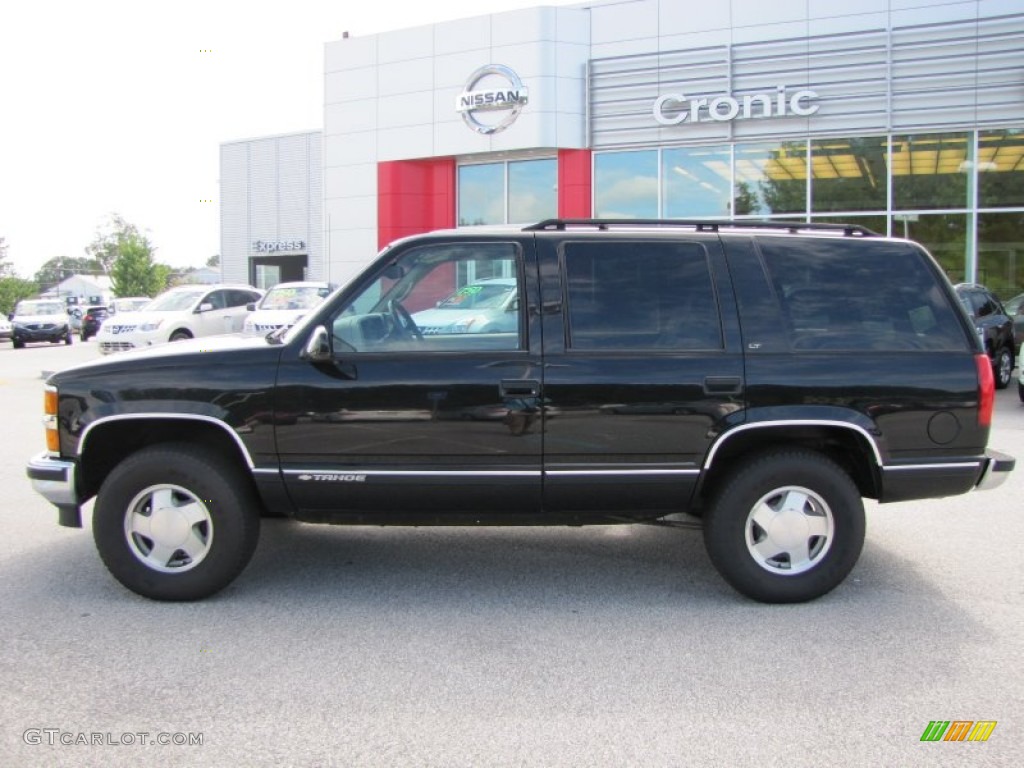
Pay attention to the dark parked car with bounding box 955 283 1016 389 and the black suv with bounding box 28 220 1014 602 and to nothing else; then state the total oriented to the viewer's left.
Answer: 1

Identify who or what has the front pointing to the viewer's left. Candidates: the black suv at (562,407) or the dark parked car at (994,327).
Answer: the black suv

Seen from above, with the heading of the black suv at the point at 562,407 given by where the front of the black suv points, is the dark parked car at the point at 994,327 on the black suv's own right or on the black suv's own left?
on the black suv's own right

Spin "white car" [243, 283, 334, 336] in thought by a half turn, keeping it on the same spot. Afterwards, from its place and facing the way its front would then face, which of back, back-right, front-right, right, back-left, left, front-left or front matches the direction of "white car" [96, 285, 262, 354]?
left

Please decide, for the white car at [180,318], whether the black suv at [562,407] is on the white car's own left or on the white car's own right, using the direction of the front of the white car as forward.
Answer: on the white car's own left

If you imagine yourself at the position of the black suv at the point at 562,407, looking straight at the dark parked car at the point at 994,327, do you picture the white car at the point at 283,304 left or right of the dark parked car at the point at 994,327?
left

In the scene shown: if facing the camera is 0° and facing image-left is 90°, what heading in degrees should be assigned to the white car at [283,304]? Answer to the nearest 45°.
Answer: approximately 45°

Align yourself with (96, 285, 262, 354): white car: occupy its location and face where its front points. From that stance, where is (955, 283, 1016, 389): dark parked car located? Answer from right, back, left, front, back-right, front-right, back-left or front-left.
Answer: left

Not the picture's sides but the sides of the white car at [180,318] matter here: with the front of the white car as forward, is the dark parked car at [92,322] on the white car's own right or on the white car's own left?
on the white car's own right

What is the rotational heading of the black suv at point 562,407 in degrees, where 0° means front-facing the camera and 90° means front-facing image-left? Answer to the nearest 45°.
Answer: approximately 90°

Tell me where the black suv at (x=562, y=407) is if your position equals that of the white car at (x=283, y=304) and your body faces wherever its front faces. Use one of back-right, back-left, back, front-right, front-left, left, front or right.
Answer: front-left

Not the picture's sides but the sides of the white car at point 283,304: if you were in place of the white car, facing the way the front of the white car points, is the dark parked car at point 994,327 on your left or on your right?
on your left
